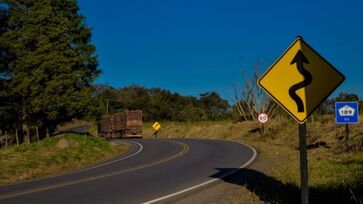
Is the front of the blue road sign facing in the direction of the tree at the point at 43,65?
no

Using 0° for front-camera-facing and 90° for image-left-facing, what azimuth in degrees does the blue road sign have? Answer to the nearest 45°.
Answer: approximately 0°
